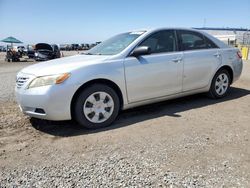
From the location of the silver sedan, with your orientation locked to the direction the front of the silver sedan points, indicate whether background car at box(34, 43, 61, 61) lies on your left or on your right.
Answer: on your right

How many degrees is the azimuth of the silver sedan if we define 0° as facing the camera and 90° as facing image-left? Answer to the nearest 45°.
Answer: approximately 45°

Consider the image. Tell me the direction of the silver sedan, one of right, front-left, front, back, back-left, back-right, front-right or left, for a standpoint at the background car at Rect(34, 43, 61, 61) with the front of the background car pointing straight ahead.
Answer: front-left

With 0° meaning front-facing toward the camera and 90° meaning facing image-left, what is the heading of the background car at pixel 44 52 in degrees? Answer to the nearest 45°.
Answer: approximately 45°

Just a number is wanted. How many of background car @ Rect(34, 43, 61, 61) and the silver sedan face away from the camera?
0
